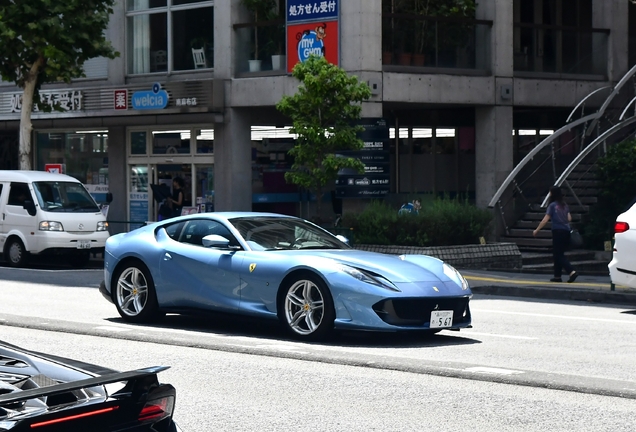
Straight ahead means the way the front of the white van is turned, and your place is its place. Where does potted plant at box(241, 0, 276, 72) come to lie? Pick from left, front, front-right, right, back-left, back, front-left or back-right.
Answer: left

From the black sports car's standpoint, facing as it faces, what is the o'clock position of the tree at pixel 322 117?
The tree is roughly at 2 o'clock from the black sports car.

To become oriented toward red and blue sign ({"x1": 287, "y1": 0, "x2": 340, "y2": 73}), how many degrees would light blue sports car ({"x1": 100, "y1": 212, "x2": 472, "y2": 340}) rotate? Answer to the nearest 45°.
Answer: approximately 135° to its left

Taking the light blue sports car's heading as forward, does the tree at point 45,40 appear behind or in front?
behind

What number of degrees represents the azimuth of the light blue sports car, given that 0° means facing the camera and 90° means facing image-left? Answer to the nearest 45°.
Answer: approximately 315°

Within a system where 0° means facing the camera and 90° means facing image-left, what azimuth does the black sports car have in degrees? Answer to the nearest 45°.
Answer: approximately 135°

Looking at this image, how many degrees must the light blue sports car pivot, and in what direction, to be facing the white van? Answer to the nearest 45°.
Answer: approximately 180°

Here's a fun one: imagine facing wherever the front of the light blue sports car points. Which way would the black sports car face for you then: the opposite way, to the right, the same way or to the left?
the opposite way
